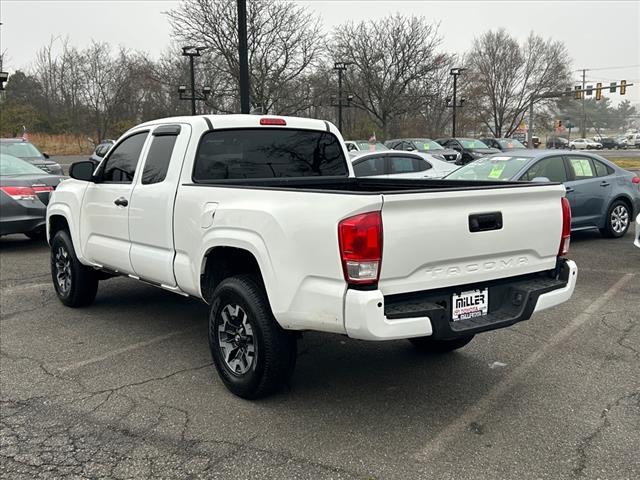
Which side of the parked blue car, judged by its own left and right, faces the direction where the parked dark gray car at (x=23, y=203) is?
front

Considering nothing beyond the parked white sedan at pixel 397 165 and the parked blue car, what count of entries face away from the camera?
0

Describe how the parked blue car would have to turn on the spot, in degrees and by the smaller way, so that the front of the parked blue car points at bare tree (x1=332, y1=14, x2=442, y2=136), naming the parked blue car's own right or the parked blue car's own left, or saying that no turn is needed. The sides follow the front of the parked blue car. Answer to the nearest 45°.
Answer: approximately 135° to the parked blue car's own right

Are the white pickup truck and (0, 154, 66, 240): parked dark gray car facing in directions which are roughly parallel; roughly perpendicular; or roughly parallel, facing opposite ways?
roughly parallel

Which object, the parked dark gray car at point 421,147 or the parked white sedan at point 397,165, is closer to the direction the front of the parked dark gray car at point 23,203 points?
the parked dark gray car

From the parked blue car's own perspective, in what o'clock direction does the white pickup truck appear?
The white pickup truck is roughly at 11 o'clock from the parked blue car.

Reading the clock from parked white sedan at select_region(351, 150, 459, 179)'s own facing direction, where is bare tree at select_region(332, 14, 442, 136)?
The bare tree is roughly at 3 o'clock from the parked white sedan.

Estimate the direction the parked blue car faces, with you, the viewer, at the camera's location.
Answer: facing the viewer and to the left of the viewer

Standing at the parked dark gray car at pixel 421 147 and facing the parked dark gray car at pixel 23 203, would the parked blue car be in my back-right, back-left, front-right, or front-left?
front-left

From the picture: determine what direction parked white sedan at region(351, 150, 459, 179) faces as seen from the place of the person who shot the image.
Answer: facing to the left of the viewer

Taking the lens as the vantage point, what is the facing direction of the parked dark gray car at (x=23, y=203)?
facing away from the viewer and to the left of the viewer

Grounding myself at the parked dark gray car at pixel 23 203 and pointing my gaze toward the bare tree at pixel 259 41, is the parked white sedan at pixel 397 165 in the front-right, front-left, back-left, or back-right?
front-right

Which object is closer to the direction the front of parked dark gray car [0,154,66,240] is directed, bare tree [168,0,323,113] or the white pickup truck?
the bare tree

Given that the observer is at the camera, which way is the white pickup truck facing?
facing away from the viewer and to the left of the viewer

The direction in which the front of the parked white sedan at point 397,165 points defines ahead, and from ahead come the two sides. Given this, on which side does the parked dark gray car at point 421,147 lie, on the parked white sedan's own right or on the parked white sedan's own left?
on the parked white sedan's own right

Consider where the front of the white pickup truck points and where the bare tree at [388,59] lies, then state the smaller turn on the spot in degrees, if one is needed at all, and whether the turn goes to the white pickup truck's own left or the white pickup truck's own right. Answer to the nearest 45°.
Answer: approximately 45° to the white pickup truck's own right

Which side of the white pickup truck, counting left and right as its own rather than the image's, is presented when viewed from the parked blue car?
right
